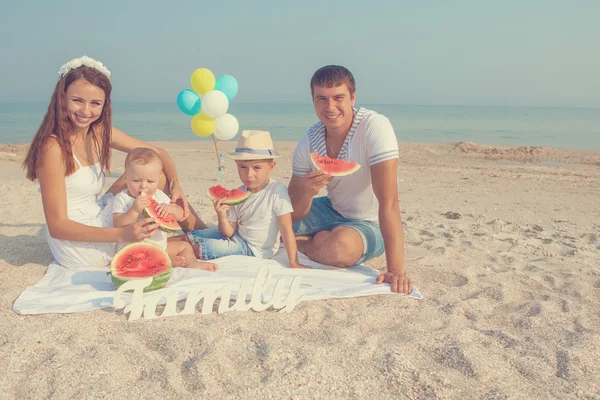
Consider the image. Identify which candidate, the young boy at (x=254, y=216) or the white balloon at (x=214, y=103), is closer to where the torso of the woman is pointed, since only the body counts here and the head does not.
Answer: the young boy

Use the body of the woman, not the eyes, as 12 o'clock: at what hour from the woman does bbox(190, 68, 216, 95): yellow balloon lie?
The yellow balloon is roughly at 8 o'clock from the woman.

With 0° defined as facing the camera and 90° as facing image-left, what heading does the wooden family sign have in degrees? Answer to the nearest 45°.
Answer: approximately 0°

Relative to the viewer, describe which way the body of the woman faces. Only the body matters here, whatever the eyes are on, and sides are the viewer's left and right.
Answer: facing the viewer and to the right of the viewer

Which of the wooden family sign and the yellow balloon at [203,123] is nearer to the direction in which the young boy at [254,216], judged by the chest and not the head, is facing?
the wooden family sign

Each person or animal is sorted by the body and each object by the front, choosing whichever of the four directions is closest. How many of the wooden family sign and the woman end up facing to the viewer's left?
0

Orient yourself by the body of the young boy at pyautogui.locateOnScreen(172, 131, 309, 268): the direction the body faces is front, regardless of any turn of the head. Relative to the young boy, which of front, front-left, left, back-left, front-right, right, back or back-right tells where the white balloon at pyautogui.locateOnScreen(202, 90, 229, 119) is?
back-right

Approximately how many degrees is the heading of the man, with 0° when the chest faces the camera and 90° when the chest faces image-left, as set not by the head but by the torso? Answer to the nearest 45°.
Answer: approximately 45°

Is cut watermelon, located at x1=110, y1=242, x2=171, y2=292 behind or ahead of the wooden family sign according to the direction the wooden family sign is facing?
behind

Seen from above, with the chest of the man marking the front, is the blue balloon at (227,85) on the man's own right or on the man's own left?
on the man's own right

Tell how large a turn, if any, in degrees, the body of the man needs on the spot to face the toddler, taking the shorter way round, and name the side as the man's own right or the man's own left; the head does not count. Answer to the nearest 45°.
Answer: approximately 45° to the man's own right
